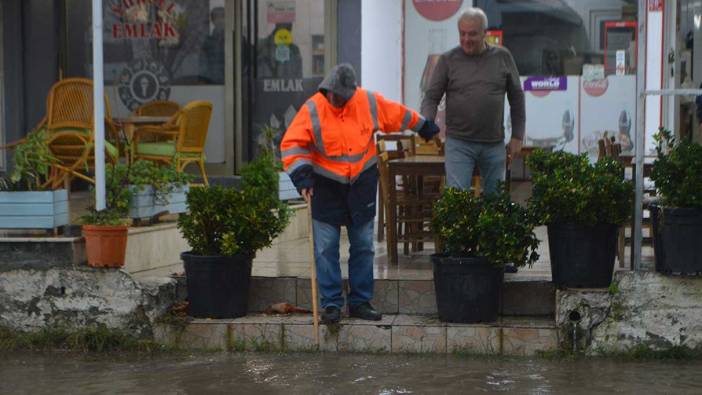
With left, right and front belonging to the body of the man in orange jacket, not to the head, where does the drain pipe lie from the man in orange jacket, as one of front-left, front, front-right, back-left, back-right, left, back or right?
left

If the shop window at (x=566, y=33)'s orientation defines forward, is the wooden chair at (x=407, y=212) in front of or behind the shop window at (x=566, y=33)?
in front

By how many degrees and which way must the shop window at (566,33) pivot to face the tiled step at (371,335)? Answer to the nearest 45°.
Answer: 0° — it already faces it

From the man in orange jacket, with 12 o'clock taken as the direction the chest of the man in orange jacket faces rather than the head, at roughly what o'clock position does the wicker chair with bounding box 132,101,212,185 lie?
The wicker chair is roughly at 5 o'clock from the man in orange jacket.

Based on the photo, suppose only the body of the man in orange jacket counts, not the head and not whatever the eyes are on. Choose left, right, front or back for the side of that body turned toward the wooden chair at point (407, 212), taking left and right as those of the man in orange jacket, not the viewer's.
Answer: back

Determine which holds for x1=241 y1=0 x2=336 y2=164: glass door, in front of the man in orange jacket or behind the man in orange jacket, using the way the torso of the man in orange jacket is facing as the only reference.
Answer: behind

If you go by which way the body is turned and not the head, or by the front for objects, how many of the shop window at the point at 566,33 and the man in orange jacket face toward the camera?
2
